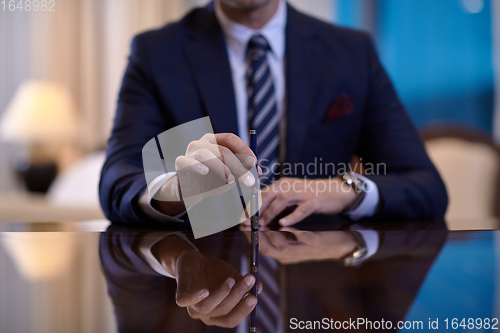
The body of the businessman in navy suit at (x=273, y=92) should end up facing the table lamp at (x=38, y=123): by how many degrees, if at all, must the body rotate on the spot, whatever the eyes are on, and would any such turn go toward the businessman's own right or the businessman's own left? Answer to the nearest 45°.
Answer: approximately 135° to the businessman's own right

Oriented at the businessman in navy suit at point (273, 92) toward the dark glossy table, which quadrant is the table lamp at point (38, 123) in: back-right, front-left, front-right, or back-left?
back-right

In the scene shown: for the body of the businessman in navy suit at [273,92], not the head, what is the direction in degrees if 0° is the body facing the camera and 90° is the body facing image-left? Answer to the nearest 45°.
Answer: approximately 0°

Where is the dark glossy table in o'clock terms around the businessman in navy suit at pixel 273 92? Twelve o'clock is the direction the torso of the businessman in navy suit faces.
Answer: The dark glossy table is roughly at 12 o'clock from the businessman in navy suit.

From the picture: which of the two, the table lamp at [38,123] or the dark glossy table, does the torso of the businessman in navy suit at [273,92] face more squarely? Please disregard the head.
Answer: the dark glossy table
